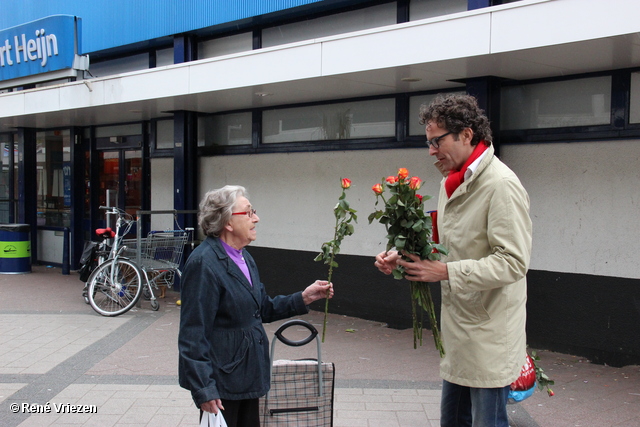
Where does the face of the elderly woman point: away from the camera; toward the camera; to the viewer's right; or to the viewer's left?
to the viewer's right

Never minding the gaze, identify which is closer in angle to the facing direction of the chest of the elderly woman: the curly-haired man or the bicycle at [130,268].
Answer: the curly-haired man

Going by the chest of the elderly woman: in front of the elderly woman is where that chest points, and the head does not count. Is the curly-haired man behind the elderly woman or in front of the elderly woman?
in front

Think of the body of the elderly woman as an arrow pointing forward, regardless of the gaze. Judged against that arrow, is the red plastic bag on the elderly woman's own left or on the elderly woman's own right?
on the elderly woman's own left

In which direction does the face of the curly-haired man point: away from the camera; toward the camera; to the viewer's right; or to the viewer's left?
to the viewer's left

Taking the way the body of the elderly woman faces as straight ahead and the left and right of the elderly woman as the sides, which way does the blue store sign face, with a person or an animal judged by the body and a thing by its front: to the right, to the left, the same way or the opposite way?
to the right

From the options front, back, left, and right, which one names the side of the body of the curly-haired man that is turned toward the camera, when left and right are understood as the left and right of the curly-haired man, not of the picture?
left

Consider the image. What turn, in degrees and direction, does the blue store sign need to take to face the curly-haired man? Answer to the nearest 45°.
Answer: approximately 45° to its left

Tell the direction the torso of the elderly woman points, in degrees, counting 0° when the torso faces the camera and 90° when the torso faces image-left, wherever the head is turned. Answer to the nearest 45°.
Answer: approximately 315°

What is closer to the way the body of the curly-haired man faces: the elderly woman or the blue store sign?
the elderly woman

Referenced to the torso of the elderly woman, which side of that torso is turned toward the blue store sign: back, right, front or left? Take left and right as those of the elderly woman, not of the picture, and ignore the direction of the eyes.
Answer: back
